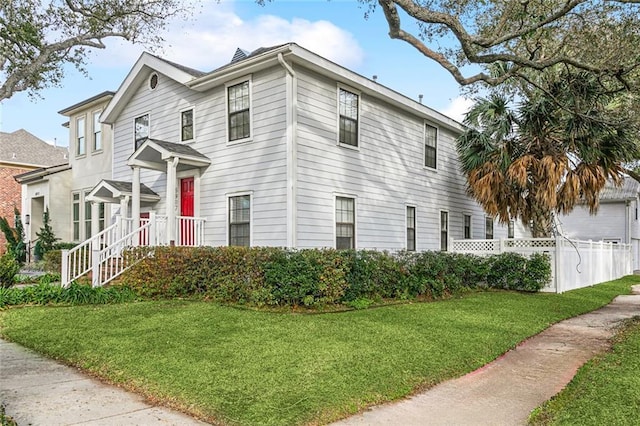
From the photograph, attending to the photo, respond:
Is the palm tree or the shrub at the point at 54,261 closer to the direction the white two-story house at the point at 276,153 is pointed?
the shrub

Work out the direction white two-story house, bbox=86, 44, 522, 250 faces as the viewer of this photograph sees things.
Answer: facing the viewer and to the left of the viewer

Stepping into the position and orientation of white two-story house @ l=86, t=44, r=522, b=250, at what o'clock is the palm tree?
The palm tree is roughly at 7 o'clock from the white two-story house.

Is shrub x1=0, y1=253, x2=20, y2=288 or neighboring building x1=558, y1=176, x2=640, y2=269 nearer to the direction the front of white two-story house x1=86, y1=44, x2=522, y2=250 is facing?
the shrub

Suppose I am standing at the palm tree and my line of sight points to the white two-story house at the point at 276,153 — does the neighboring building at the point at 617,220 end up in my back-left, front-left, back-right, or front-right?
back-right

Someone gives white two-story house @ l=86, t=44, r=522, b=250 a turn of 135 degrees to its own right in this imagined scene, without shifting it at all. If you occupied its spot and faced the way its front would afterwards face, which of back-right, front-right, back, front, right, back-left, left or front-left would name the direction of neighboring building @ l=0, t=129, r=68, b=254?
front-left

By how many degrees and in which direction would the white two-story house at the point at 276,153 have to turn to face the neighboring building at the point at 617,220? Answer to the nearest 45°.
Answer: approximately 180°
